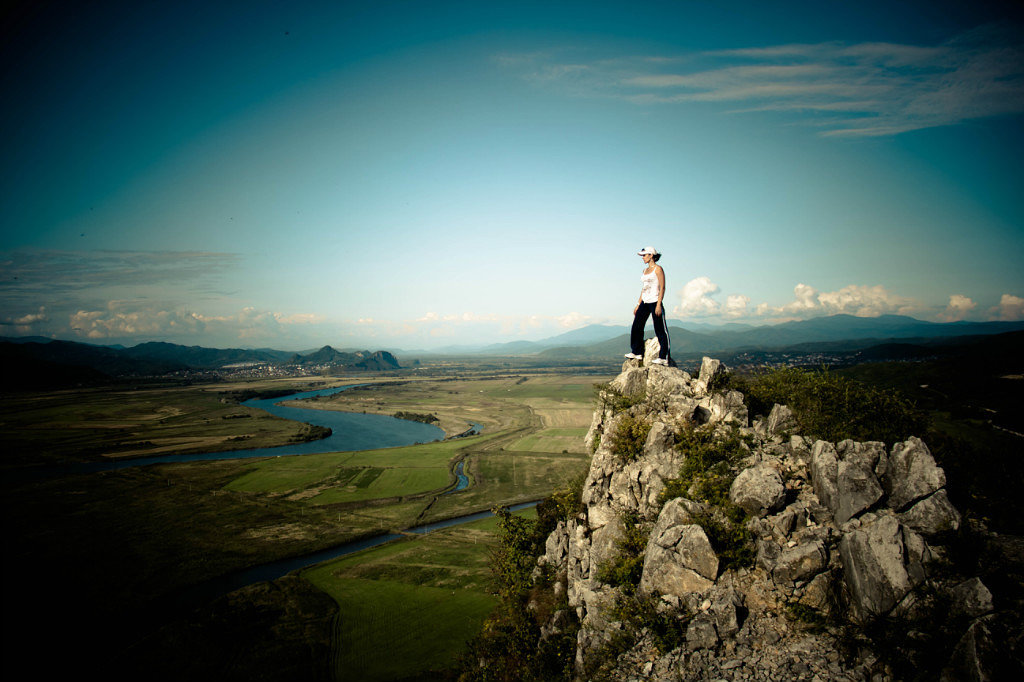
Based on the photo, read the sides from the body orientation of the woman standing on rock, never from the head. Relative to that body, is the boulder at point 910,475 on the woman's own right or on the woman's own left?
on the woman's own left

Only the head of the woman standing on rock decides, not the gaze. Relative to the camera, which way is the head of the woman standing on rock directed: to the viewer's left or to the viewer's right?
to the viewer's left

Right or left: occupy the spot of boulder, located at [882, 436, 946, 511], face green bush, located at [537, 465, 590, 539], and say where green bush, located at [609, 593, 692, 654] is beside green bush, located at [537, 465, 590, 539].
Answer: left

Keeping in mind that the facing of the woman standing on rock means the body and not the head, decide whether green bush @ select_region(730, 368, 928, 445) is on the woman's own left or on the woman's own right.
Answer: on the woman's own left

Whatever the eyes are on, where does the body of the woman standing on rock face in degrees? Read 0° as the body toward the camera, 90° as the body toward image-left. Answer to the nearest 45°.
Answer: approximately 45°

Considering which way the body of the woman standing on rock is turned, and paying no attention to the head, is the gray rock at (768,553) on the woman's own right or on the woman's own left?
on the woman's own left

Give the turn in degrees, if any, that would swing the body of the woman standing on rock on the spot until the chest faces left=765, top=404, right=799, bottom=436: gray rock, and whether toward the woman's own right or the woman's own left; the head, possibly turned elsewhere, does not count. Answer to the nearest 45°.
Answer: approximately 90° to the woman's own left
